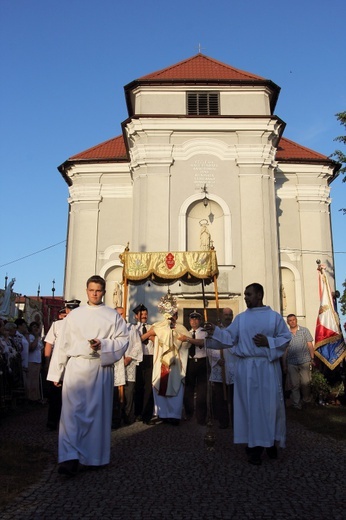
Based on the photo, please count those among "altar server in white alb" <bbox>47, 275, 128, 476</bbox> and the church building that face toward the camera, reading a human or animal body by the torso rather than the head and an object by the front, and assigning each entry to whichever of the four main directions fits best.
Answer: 2

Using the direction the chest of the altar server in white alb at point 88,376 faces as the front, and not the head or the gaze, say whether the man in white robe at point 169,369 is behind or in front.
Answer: behind

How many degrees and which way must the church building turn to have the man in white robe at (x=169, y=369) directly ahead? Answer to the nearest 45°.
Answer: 0° — it already faces them

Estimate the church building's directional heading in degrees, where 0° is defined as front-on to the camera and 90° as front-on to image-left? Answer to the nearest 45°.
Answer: approximately 0°

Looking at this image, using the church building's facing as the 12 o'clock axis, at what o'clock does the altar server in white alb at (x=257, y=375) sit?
The altar server in white alb is roughly at 12 o'clock from the church building.

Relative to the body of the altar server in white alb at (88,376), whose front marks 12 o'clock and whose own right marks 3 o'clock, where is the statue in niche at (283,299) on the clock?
The statue in niche is roughly at 7 o'clock from the altar server in white alb.

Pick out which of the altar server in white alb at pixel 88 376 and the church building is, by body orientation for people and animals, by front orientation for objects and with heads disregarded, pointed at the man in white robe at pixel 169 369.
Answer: the church building

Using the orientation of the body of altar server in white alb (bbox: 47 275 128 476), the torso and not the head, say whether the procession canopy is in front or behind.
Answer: behind

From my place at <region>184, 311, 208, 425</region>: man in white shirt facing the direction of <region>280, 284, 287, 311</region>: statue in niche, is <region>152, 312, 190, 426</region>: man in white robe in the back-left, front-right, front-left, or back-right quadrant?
back-left
